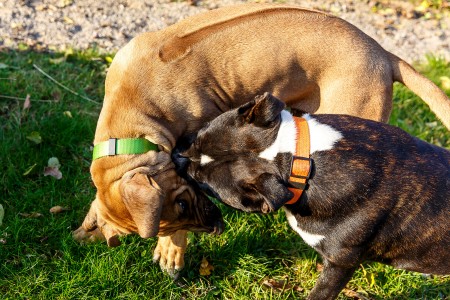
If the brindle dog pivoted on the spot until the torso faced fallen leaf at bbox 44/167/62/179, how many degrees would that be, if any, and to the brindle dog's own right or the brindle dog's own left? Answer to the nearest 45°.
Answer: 0° — it already faces it

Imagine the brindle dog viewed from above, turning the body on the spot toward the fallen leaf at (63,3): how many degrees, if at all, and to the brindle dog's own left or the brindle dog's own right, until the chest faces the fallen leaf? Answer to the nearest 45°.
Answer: approximately 45° to the brindle dog's own right

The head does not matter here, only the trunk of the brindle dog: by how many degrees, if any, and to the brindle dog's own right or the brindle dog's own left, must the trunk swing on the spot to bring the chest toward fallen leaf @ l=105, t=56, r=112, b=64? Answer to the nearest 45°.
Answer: approximately 45° to the brindle dog's own right

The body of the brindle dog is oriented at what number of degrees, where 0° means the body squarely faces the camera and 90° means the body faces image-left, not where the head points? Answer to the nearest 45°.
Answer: approximately 90°

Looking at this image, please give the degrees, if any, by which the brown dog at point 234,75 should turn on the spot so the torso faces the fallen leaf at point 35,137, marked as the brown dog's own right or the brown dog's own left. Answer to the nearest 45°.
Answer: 0° — it already faces it

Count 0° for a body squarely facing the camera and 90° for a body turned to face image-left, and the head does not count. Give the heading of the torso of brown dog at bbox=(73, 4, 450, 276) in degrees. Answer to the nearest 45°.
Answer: approximately 90°

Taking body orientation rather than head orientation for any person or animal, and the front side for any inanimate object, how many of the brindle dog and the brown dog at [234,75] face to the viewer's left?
2
